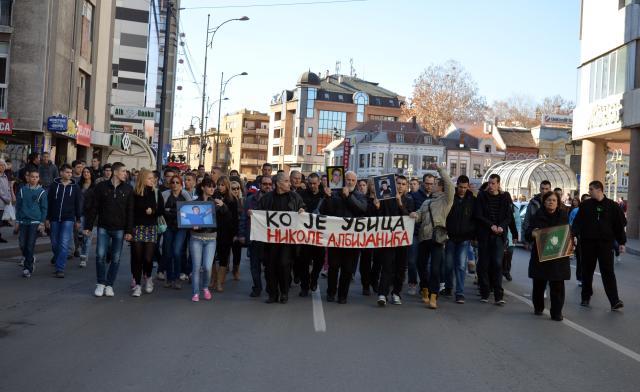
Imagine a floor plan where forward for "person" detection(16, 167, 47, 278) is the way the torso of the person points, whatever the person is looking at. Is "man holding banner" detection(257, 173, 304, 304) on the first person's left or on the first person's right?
on the first person's left

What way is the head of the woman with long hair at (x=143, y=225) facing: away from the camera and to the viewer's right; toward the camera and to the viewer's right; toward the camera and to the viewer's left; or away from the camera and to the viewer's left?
toward the camera and to the viewer's right

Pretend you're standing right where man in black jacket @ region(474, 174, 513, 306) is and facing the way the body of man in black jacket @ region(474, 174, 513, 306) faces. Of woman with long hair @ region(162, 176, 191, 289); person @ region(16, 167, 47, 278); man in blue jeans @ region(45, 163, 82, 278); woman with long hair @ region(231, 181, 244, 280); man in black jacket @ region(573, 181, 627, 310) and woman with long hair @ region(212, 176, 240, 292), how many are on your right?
5

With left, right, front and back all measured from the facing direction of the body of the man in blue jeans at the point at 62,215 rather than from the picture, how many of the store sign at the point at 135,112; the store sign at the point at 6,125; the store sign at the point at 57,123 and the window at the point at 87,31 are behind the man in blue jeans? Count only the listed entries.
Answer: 4

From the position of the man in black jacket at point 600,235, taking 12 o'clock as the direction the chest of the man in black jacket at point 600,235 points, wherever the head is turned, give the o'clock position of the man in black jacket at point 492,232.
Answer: the man in black jacket at point 492,232 is roughly at 2 o'clock from the man in black jacket at point 600,235.

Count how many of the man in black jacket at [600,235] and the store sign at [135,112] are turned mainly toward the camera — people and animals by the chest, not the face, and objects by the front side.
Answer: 2

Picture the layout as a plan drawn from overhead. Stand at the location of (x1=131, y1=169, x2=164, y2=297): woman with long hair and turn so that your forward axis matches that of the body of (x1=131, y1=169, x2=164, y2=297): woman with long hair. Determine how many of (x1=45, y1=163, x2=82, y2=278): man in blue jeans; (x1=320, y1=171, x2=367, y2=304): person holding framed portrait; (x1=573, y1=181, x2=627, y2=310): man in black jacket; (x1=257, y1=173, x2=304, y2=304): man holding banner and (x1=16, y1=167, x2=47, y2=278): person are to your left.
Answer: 3

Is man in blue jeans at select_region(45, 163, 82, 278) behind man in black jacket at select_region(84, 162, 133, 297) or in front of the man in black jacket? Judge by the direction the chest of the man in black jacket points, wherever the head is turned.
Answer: behind

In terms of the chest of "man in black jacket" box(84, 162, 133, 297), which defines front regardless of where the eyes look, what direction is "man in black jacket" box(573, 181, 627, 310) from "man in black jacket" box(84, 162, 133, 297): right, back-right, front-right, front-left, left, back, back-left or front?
left
